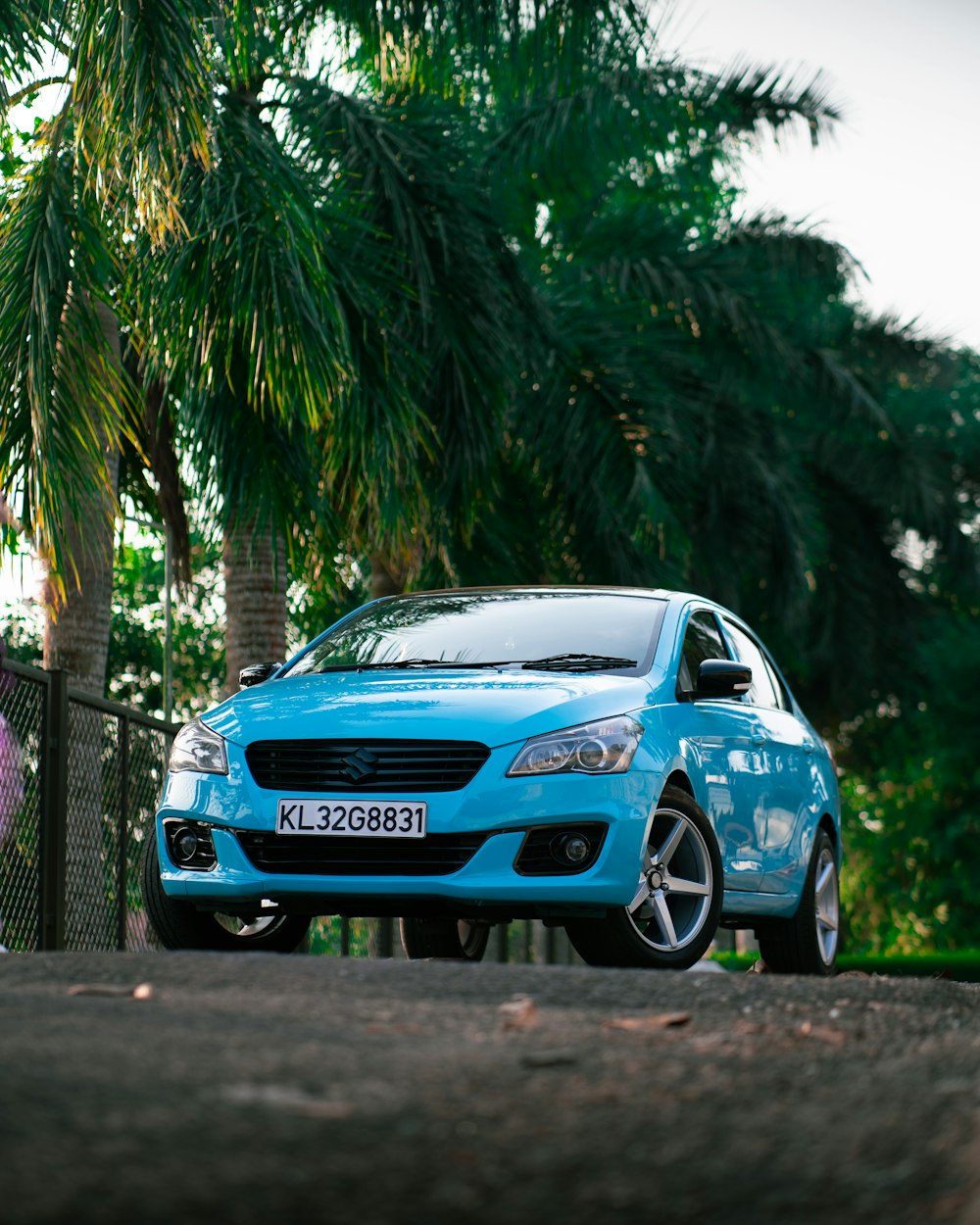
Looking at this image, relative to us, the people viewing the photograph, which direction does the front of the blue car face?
facing the viewer and to the left of the viewer

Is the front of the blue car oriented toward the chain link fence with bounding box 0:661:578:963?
no
